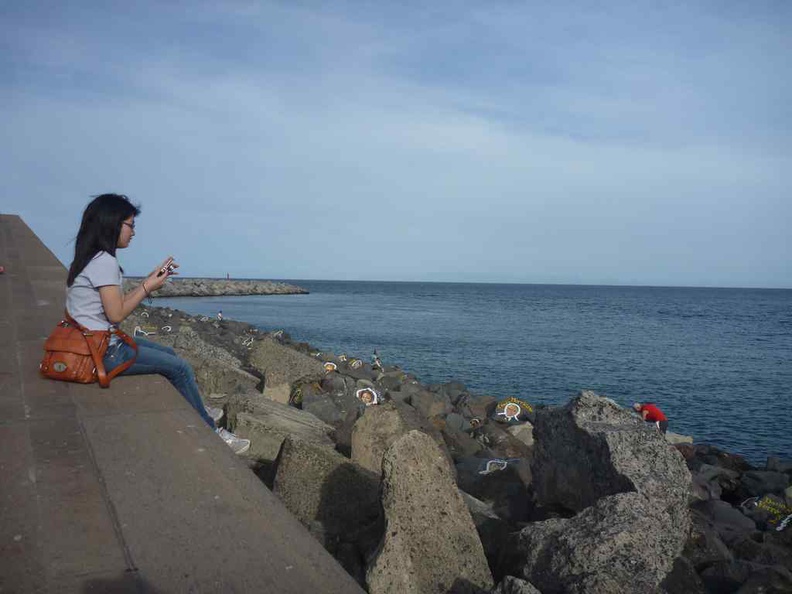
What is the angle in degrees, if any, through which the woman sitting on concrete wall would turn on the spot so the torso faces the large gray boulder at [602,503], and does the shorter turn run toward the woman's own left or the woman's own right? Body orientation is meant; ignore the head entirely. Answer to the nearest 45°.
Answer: approximately 45° to the woman's own right

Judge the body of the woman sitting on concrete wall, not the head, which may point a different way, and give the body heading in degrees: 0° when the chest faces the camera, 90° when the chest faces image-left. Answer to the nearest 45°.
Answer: approximately 270°

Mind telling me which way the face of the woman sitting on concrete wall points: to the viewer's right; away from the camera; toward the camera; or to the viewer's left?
to the viewer's right

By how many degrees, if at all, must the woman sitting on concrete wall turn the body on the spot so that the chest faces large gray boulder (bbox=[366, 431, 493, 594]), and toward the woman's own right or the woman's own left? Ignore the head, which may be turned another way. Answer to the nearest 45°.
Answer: approximately 45° to the woman's own right
